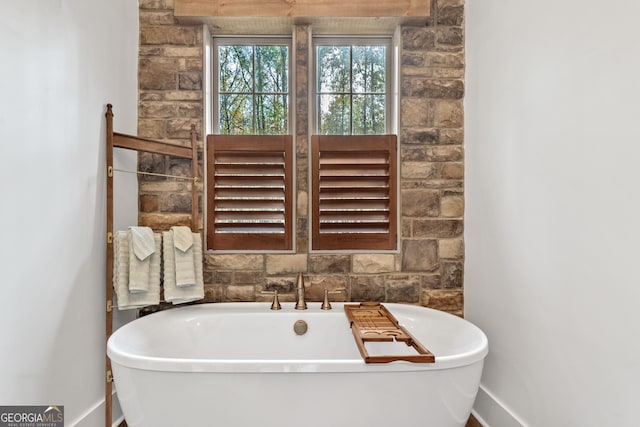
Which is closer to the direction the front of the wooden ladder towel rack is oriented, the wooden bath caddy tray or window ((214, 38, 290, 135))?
the wooden bath caddy tray

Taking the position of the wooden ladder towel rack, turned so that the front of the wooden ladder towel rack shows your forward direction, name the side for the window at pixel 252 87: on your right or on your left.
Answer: on your left

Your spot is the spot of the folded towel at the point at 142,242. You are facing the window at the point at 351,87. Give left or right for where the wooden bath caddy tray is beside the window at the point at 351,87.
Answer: right

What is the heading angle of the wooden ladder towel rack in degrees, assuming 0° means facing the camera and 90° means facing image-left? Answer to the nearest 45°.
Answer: approximately 315°

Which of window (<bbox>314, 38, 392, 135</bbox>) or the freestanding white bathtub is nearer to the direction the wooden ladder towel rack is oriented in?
the freestanding white bathtub
